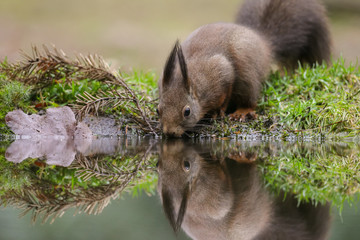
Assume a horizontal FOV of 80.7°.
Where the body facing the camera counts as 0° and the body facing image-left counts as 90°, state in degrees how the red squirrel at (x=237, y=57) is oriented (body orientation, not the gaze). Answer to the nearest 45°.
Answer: approximately 45°
